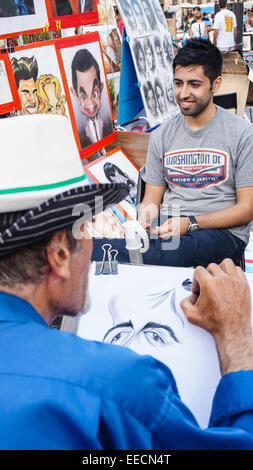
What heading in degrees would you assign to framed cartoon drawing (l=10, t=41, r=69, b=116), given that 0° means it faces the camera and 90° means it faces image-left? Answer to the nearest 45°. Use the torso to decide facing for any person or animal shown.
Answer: approximately 0°

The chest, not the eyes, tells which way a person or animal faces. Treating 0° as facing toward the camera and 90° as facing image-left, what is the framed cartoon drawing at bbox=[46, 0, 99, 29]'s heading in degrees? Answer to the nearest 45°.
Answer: approximately 0°

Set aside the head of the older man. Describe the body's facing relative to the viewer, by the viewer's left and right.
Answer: facing away from the viewer and to the right of the viewer

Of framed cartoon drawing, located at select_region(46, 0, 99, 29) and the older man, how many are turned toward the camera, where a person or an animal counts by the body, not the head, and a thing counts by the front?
1
